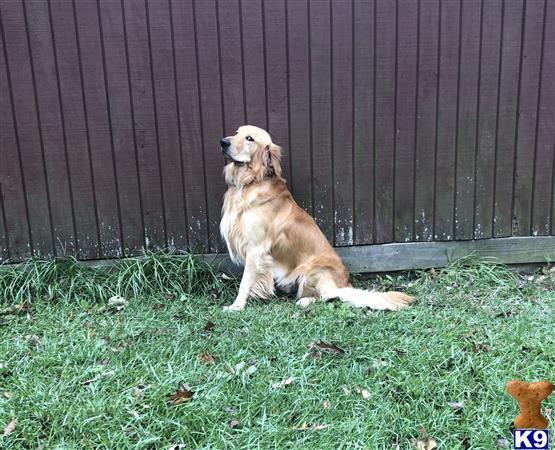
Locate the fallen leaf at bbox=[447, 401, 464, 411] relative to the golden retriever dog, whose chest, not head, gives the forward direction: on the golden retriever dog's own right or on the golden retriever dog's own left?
on the golden retriever dog's own left

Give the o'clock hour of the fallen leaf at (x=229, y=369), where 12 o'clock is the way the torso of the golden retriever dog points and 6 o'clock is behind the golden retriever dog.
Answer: The fallen leaf is roughly at 9 o'clock from the golden retriever dog.

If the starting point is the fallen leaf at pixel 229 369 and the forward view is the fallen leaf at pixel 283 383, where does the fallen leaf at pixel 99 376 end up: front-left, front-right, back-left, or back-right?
back-right

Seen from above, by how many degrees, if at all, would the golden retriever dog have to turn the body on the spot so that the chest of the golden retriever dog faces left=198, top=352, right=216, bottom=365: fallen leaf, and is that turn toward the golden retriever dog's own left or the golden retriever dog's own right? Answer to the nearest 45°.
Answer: approximately 90° to the golden retriever dog's own left

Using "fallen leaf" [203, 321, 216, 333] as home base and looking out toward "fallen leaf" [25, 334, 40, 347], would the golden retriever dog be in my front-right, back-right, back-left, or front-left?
back-right

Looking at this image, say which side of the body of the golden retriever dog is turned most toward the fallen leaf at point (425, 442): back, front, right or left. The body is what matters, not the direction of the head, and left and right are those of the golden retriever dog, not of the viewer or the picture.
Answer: left

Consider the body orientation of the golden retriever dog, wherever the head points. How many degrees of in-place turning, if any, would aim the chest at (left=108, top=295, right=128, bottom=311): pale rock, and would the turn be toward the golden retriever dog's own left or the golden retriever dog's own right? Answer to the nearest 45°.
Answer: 0° — it already faces it

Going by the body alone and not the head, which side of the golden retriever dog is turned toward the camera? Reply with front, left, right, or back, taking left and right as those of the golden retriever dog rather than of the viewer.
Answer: left

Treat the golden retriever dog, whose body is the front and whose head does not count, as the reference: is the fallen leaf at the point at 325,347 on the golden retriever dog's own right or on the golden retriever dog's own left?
on the golden retriever dog's own left

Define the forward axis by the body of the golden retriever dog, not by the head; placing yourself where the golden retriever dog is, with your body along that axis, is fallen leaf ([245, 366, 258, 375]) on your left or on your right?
on your left
